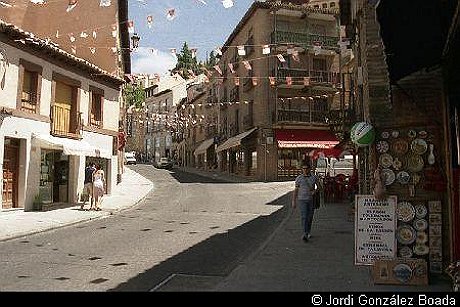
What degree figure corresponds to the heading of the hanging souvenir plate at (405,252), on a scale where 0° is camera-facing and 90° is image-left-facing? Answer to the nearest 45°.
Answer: approximately 0°

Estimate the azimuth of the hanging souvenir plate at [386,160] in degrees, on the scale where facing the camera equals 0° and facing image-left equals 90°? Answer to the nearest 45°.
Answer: approximately 0°

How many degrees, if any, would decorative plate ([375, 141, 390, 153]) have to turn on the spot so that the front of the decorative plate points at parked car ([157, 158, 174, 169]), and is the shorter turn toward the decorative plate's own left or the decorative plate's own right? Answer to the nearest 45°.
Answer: approximately 135° to the decorative plate's own right

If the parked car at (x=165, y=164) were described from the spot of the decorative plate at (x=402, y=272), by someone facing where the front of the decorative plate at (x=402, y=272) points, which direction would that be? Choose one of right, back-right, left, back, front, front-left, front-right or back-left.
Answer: back-right
